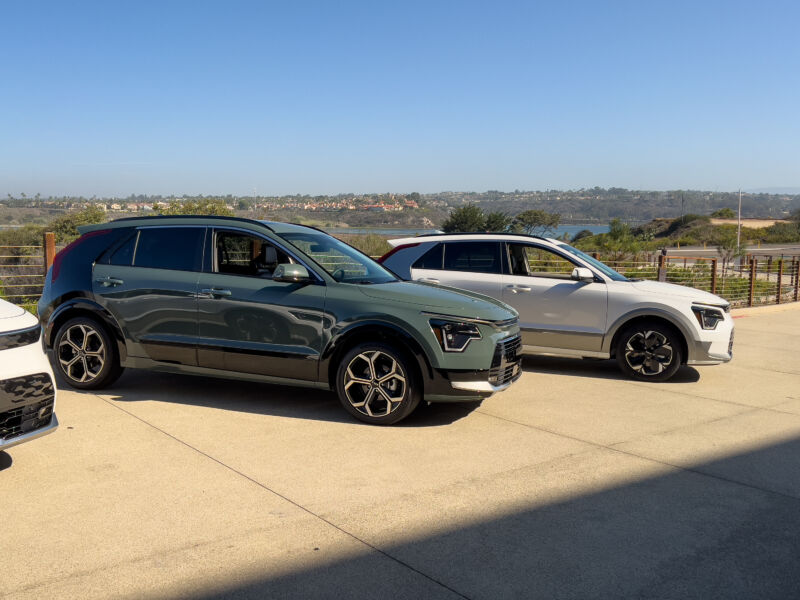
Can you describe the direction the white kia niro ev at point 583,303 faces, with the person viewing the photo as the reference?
facing to the right of the viewer

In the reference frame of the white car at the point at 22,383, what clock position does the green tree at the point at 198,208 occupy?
The green tree is roughly at 8 o'clock from the white car.

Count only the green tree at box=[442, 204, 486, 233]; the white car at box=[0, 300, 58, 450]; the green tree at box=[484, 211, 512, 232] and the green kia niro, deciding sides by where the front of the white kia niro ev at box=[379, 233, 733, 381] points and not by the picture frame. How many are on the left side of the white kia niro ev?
2

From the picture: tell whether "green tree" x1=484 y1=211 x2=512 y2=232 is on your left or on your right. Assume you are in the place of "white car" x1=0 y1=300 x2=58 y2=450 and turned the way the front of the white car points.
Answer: on your left

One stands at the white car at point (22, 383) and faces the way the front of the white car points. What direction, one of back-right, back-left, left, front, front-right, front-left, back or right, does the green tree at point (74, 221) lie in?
back-left

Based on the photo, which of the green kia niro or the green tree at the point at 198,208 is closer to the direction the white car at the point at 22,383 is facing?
the green kia niro
